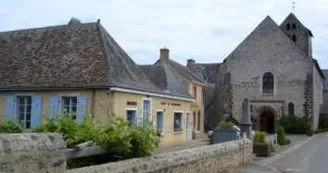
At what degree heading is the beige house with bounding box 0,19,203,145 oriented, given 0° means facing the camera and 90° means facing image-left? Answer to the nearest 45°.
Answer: approximately 315°

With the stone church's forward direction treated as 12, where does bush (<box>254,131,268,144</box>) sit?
The bush is roughly at 12 o'clock from the stone church.

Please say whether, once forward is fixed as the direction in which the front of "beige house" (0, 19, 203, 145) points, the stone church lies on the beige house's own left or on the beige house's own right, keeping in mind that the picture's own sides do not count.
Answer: on the beige house's own left

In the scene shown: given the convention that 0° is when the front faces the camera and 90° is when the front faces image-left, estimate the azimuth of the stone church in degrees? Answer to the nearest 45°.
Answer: approximately 0°

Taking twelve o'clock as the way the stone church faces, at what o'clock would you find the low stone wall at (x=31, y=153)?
The low stone wall is roughly at 12 o'clock from the stone church.

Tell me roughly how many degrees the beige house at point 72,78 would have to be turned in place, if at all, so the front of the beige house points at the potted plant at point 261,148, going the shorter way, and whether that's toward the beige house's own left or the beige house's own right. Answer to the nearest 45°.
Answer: approximately 45° to the beige house's own left
